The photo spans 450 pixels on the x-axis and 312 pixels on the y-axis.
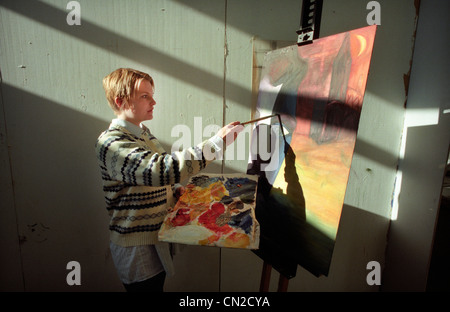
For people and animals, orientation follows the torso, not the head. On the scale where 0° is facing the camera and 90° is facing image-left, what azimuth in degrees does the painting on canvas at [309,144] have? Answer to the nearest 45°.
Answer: approximately 45°
